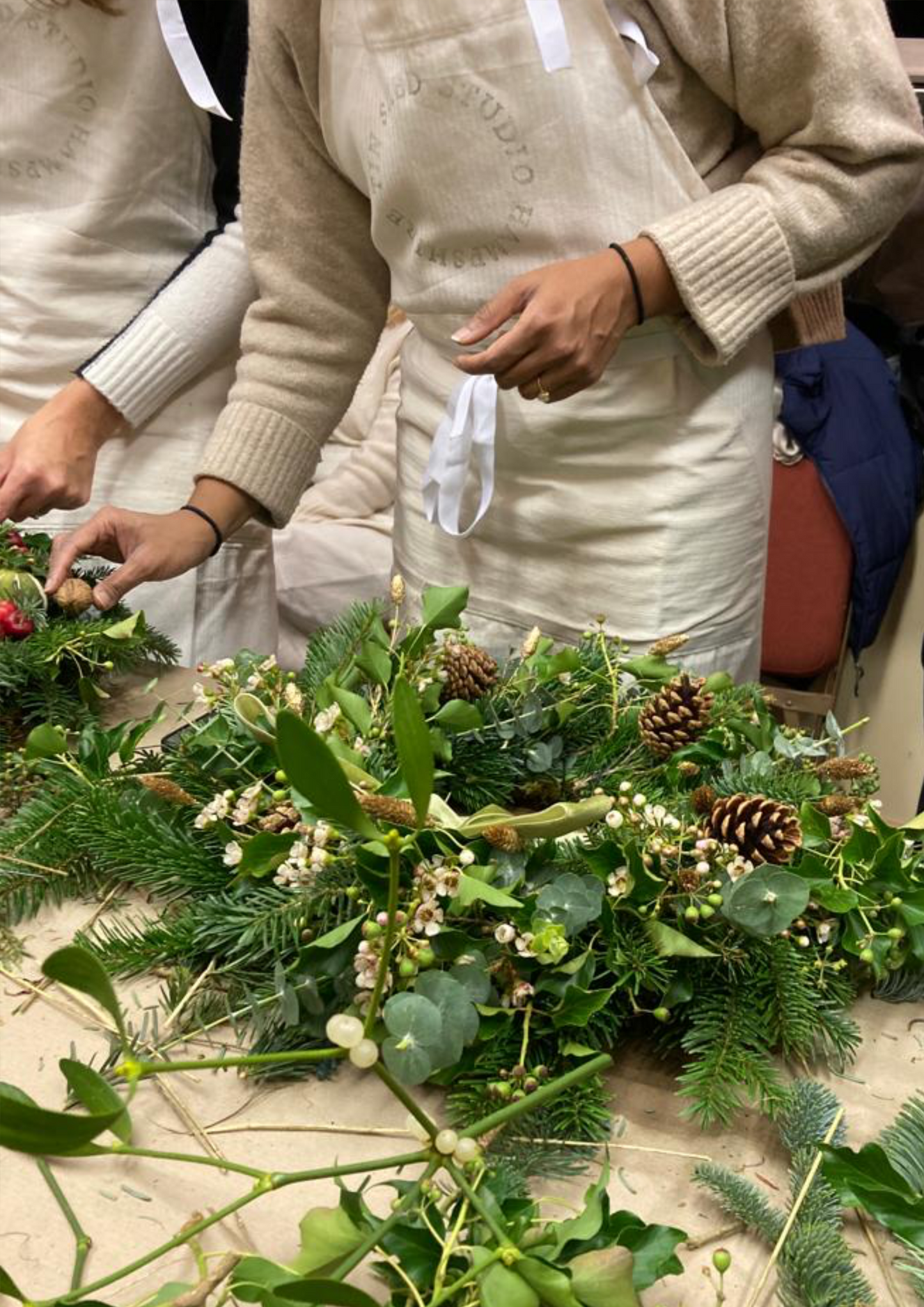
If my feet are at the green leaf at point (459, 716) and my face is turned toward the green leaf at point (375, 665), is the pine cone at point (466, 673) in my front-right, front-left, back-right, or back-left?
front-right

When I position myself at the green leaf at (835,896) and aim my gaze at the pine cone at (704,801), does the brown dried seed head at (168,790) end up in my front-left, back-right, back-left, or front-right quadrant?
front-left

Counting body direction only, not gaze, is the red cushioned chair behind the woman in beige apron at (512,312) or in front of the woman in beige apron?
behind

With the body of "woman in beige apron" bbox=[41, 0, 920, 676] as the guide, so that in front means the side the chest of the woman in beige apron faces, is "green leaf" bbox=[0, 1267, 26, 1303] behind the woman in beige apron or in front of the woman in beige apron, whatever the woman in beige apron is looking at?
in front
